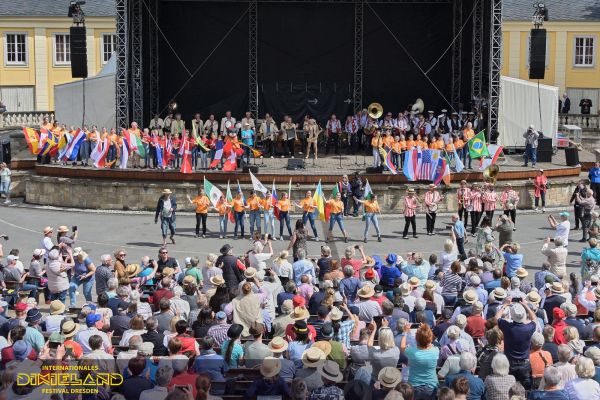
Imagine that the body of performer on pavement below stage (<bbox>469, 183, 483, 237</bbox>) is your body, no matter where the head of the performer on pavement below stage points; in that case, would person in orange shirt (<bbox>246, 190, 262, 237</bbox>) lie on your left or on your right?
on your right

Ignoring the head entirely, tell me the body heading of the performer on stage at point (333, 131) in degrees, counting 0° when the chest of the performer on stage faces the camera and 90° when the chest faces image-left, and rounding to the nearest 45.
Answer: approximately 0°

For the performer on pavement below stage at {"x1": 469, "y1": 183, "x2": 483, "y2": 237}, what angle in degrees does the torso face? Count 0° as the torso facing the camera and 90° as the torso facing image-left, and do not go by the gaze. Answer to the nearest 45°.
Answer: approximately 0°

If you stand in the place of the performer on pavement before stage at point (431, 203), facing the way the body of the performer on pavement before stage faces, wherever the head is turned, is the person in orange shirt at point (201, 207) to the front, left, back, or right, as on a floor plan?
right

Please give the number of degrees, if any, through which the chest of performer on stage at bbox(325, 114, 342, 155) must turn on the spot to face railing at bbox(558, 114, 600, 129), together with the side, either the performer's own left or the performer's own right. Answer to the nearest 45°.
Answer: approximately 135° to the performer's own left

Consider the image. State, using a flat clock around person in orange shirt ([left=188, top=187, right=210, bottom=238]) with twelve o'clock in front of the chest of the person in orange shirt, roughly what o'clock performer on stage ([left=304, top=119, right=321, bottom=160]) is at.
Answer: The performer on stage is roughly at 7 o'clock from the person in orange shirt.

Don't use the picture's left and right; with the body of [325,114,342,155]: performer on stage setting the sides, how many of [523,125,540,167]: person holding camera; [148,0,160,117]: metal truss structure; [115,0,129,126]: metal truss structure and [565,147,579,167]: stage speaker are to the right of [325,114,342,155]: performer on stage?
2

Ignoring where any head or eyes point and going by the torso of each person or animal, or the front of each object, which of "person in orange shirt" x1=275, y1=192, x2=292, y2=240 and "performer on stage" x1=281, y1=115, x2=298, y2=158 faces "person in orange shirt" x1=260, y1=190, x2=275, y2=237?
the performer on stage

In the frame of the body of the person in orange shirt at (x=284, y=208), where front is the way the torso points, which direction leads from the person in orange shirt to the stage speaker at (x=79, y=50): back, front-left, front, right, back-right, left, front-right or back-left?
back-right
